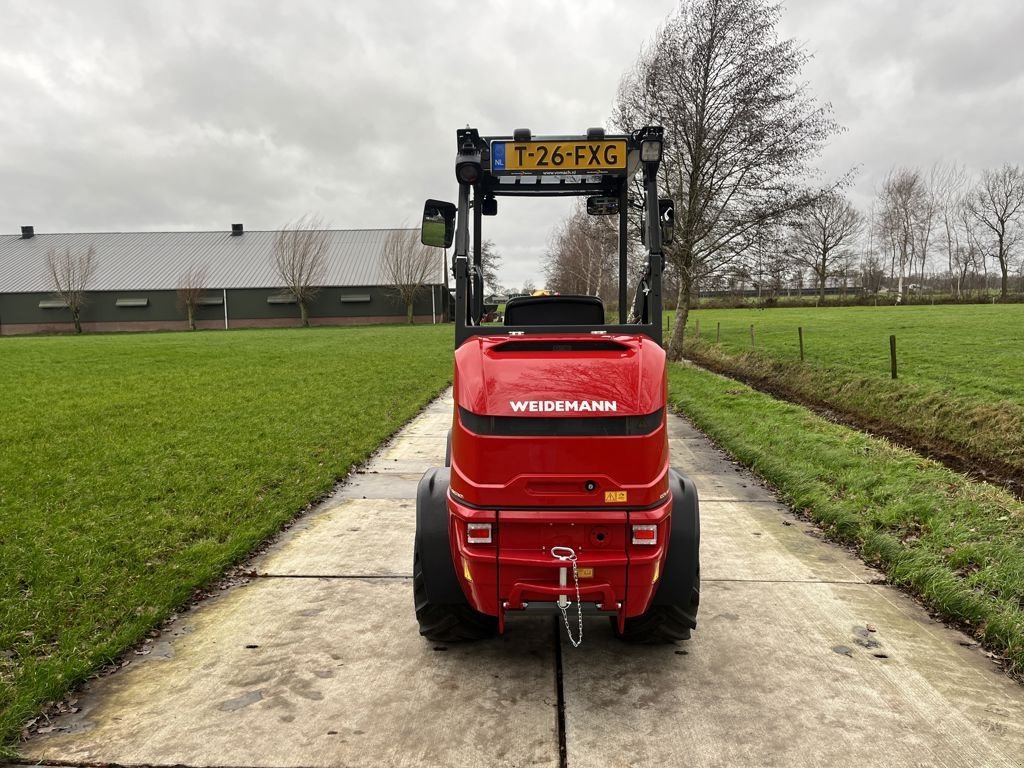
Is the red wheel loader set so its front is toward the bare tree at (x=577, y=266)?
yes

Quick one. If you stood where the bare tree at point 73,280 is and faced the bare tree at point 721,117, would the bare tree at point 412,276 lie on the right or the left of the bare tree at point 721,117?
left

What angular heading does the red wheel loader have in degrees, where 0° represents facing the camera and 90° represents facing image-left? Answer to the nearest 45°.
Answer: approximately 180°

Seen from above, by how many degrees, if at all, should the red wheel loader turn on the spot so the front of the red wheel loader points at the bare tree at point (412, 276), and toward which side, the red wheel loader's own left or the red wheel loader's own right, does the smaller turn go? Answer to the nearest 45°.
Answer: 0° — it already faces it

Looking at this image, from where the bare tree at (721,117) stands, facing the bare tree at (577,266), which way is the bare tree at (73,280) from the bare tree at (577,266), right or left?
left

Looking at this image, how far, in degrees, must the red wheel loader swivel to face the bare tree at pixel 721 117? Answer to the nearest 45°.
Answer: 0° — it already faces it
